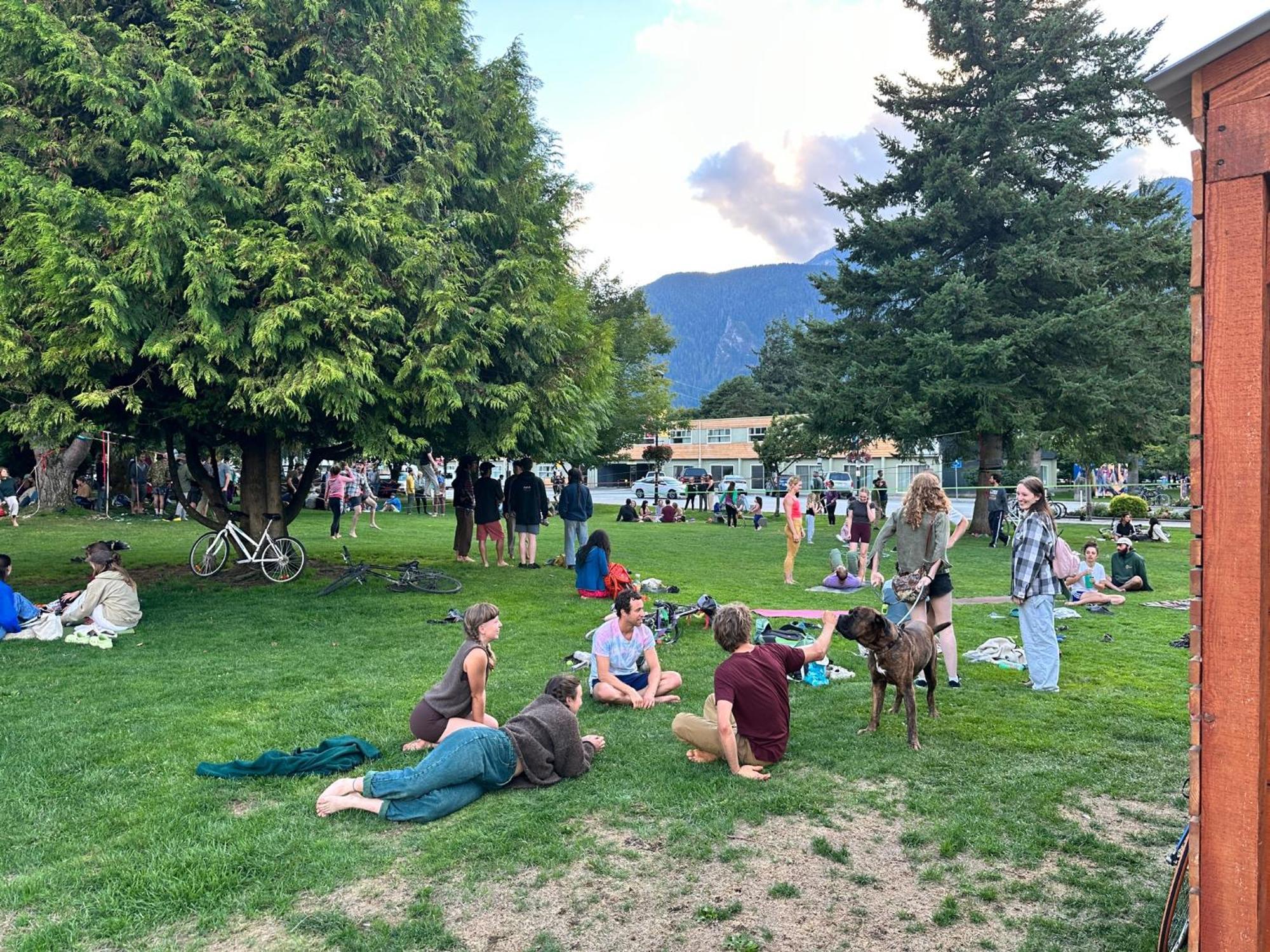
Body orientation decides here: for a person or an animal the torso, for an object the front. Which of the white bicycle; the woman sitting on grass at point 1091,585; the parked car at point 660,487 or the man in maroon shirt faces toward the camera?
the woman sitting on grass

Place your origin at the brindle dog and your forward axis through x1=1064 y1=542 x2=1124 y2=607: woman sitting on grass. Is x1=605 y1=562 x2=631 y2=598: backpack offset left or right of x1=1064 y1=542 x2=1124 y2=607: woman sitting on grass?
left

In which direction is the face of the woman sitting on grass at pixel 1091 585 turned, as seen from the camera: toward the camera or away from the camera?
toward the camera

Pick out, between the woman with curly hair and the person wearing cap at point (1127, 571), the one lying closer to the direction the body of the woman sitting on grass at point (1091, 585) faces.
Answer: the woman with curly hair

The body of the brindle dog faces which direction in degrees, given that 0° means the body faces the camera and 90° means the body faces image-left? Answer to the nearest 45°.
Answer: approximately 45°

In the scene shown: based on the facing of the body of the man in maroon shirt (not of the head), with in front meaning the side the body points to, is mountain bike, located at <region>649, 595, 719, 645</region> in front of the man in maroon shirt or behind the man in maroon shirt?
in front

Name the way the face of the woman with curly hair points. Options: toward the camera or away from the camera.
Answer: away from the camera

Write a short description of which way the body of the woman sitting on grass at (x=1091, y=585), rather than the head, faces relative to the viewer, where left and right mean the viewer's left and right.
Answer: facing the viewer

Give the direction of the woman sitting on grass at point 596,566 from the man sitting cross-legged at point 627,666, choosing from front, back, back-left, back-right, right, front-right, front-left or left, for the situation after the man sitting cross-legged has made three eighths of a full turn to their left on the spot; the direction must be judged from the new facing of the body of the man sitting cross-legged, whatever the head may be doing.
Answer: front

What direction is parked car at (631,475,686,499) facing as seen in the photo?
to the viewer's left

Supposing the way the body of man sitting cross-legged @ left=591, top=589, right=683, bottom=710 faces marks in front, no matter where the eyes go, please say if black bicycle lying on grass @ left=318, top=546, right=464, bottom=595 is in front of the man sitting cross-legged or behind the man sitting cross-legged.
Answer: behind

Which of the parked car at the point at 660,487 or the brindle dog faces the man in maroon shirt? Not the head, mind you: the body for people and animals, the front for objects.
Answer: the brindle dog
